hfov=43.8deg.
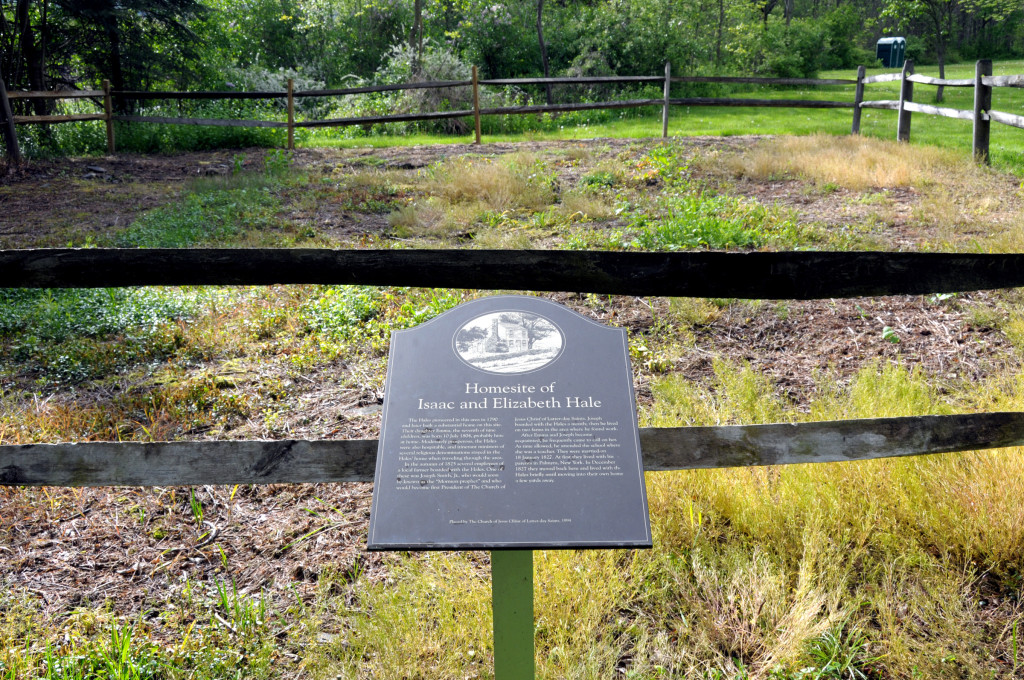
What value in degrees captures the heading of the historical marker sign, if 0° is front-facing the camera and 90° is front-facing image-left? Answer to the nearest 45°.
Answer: approximately 0°

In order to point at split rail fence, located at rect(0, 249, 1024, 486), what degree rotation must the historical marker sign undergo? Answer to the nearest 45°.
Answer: approximately 180°

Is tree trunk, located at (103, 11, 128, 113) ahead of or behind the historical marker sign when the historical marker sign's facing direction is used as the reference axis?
behind

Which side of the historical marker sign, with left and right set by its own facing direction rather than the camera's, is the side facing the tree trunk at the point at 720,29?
back
